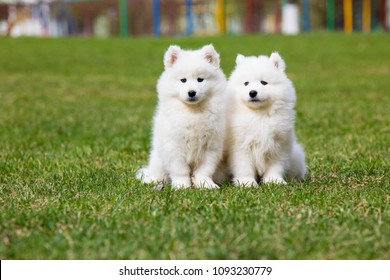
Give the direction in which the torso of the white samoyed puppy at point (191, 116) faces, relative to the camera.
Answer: toward the camera
